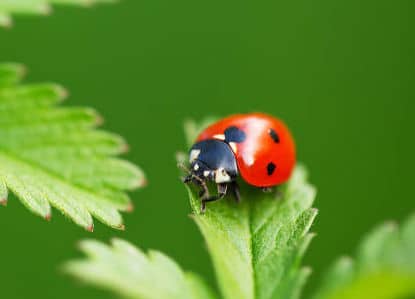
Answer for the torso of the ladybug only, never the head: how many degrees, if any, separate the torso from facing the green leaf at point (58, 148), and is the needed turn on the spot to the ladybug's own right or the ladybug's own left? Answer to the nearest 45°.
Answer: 0° — it already faces it

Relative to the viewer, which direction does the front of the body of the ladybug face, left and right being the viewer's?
facing the viewer and to the left of the viewer

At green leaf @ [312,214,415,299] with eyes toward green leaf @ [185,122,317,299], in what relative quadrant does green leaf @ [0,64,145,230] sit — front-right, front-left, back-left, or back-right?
front-left
